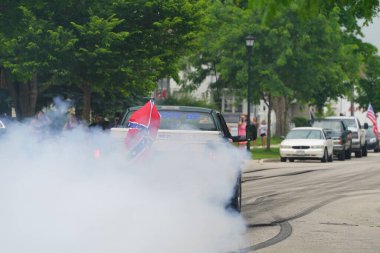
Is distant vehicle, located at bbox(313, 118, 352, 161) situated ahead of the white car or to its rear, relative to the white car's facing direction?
to the rear

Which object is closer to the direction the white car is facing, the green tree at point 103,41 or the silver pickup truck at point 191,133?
the silver pickup truck

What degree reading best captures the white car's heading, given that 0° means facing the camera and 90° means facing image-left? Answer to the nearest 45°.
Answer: approximately 0°

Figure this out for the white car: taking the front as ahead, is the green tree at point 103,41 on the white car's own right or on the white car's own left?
on the white car's own right

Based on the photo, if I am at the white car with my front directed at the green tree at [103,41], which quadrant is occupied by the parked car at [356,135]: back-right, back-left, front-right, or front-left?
back-right

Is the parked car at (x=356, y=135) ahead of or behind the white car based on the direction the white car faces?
behind

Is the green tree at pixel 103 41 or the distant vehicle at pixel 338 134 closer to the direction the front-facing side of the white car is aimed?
the green tree

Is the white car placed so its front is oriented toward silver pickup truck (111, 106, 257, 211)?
yes
